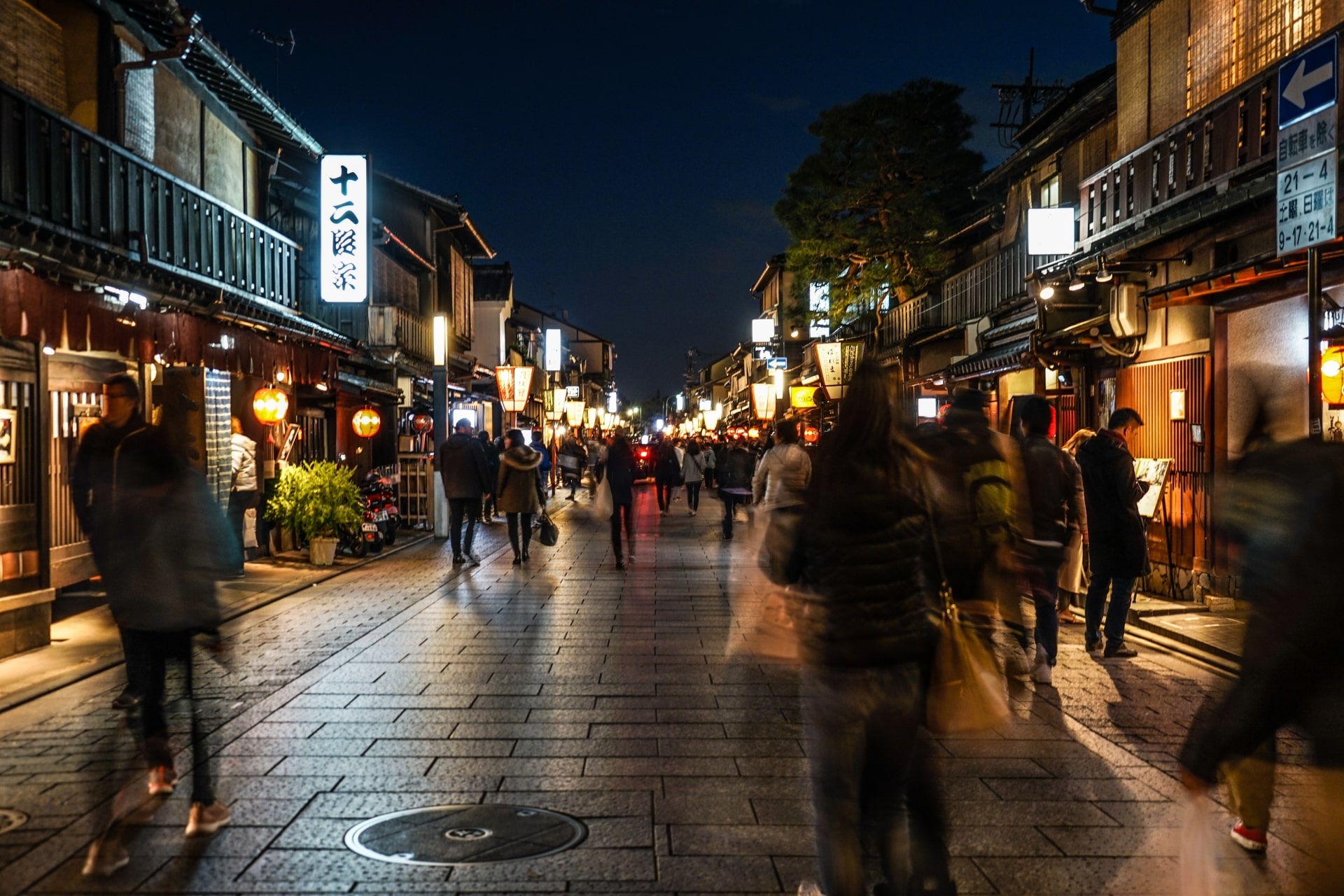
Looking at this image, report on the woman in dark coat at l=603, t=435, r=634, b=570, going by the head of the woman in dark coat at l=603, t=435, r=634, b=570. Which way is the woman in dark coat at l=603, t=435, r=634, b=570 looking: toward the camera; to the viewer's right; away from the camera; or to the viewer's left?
away from the camera

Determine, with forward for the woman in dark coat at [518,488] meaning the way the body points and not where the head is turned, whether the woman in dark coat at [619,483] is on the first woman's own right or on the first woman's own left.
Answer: on the first woman's own right

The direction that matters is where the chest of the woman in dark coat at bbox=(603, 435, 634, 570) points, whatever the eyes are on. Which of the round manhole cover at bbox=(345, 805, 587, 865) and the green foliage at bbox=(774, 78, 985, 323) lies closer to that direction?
the green foliage

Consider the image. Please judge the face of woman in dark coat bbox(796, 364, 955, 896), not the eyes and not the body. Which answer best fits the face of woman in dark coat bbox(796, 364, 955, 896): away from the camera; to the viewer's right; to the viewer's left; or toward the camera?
away from the camera

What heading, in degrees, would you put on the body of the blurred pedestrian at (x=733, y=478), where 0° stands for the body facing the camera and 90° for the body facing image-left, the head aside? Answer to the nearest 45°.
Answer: approximately 180°

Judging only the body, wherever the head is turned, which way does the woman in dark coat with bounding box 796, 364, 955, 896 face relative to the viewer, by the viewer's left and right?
facing away from the viewer

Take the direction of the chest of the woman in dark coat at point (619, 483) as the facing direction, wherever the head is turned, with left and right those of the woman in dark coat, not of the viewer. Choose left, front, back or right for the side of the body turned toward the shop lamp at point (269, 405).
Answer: left

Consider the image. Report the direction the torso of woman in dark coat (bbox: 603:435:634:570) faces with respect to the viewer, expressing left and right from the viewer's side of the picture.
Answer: facing away from the viewer

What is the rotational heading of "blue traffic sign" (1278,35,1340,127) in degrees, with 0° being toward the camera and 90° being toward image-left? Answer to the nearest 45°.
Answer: approximately 45°

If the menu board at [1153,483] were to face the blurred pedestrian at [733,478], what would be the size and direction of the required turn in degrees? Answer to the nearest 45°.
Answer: approximately 90° to its right
